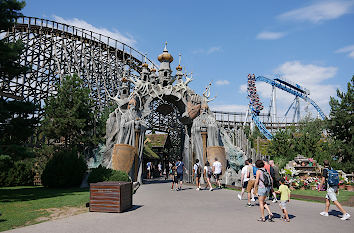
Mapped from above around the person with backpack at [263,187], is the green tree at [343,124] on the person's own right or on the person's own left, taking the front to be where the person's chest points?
on the person's own right

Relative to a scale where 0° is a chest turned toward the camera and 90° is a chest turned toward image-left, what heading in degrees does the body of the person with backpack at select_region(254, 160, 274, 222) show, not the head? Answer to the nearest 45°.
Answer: approximately 135°

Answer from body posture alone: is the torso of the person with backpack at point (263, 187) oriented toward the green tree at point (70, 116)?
yes

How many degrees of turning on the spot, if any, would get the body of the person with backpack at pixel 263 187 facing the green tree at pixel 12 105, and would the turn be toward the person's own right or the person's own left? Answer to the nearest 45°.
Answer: approximately 45° to the person's own left

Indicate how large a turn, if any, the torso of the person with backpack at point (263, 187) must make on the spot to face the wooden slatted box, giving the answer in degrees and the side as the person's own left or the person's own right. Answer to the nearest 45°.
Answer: approximately 45° to the person's own left

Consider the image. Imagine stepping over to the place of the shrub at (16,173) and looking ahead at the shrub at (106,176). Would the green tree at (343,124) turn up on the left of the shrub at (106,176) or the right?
left

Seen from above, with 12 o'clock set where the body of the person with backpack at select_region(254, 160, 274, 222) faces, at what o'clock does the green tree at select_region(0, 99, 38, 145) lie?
The green tree is roughly at 11 o'clock from the person with backpack.
